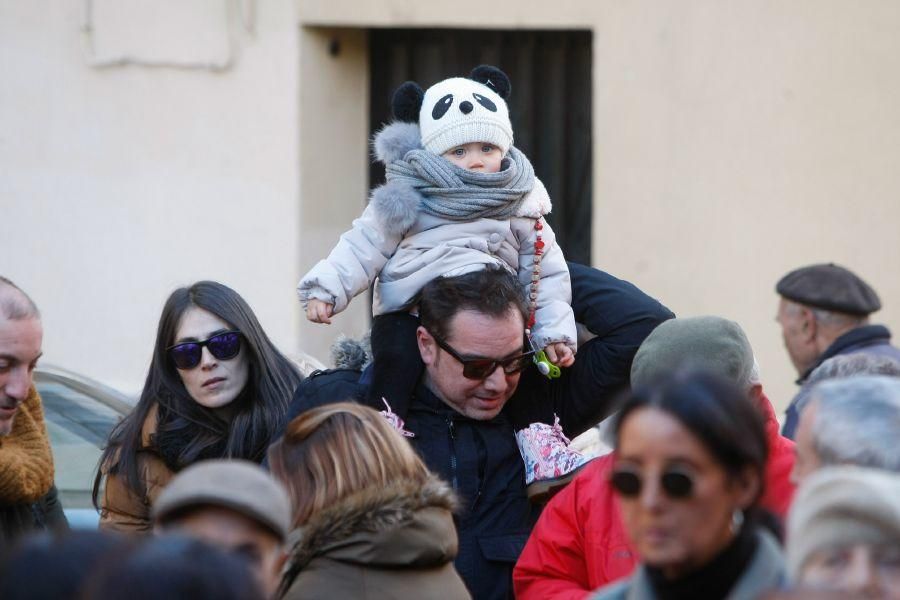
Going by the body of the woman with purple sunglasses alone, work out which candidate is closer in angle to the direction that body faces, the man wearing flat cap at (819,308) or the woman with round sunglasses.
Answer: the woman with round sunglasses

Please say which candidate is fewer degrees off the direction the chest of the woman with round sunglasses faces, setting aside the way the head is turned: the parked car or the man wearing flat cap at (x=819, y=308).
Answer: the parked car

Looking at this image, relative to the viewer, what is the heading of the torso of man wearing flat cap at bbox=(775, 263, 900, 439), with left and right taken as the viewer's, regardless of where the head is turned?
facing away from the viewer and to the left of the viewer

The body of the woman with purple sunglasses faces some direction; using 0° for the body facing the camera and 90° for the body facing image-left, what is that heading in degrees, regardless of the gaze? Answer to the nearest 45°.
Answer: approximately 0°

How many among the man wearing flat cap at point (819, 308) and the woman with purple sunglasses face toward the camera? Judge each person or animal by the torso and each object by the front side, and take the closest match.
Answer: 1

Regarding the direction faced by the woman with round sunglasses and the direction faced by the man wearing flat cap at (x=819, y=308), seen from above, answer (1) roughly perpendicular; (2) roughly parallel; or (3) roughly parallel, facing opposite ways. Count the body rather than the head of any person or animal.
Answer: roughly perpendicular

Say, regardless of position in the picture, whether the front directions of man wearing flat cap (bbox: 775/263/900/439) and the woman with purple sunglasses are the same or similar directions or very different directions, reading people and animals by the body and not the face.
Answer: very different directions

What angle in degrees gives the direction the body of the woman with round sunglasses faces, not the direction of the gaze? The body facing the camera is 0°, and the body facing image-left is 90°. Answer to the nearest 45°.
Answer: approximately 45°

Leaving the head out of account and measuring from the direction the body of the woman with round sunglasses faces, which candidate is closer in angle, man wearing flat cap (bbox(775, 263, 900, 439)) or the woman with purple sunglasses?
the woman with purple sunglasses
